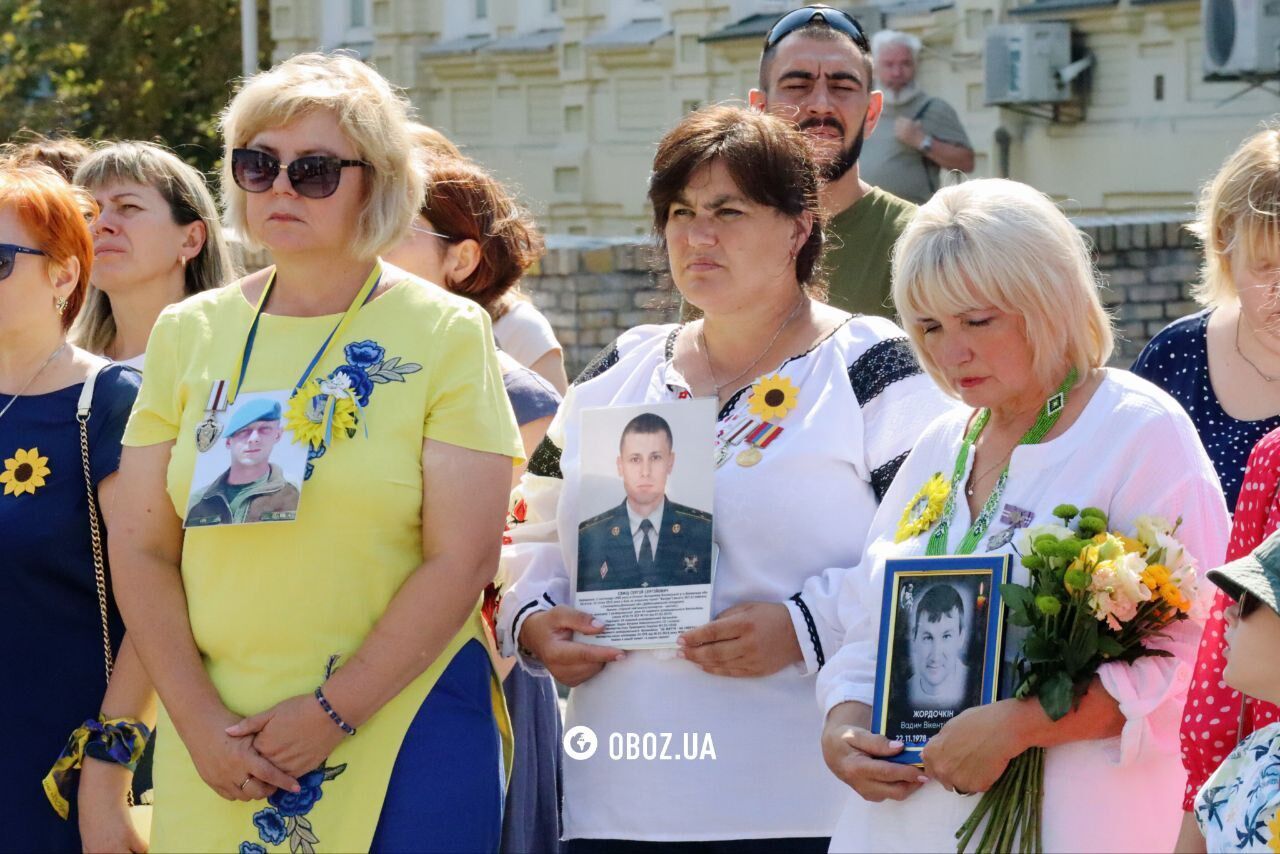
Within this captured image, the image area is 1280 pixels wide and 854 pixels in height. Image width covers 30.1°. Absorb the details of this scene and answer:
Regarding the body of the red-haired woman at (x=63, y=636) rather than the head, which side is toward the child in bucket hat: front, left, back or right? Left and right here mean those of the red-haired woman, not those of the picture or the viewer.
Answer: left

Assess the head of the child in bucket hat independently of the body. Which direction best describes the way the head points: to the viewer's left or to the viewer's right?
to the viewer's left

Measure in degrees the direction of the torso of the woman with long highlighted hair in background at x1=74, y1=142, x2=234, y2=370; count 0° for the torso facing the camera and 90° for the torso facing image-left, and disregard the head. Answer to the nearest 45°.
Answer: approximately 45°

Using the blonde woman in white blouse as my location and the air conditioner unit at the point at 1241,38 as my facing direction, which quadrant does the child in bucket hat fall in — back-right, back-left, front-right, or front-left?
back-right

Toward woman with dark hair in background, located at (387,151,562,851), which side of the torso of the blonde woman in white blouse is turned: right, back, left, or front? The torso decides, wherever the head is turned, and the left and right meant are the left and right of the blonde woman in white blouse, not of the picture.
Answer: right

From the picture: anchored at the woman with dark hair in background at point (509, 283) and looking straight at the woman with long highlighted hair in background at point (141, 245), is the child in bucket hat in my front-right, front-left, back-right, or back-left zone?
back-left

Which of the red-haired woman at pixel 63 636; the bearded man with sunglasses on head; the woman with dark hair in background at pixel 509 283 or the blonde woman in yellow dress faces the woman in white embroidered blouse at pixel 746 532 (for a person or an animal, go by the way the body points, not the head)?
the bearded man with sunglasses on head

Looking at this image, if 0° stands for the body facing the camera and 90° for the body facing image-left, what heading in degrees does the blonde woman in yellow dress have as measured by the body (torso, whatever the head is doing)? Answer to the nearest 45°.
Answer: approximately 45°

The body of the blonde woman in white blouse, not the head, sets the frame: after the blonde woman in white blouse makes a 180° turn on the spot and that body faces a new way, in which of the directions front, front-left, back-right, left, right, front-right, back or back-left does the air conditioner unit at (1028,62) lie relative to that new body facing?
front-left

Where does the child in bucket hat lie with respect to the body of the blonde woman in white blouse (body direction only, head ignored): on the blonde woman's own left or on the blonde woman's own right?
on the blonde woman's own left

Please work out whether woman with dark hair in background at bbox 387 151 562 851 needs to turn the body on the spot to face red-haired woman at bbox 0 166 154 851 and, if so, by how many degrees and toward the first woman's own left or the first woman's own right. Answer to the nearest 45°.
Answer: approximately 45° to the first woman's own left

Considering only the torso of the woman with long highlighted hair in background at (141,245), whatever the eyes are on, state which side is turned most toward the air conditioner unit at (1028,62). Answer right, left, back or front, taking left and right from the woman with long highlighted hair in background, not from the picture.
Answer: back

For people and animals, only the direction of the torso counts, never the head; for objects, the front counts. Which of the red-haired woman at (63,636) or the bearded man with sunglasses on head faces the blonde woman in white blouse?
the bearded man with sunglasses on head
